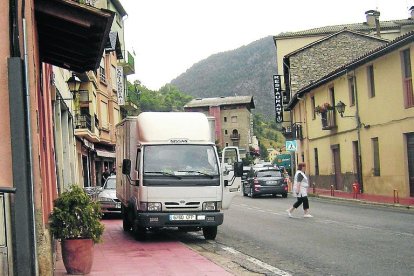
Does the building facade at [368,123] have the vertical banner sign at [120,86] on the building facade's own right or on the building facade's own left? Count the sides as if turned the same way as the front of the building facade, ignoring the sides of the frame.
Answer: on the building facade's own right

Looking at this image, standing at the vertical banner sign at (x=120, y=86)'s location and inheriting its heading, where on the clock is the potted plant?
The potted plant is roughly at 12 o'clock from the vertical banner sign.

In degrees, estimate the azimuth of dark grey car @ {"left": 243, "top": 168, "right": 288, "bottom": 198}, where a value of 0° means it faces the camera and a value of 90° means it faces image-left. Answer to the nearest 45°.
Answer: approximately 180°

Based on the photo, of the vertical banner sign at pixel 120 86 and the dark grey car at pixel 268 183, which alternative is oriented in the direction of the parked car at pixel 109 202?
the vertical banner sign

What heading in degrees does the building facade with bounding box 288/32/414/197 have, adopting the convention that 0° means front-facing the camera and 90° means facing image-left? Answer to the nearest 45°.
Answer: approximately 45°

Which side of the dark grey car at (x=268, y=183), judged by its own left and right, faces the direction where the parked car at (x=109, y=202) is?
back

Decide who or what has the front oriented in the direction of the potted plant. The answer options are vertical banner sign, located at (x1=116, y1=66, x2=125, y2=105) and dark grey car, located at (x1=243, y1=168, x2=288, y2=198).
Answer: the vertical banner sign

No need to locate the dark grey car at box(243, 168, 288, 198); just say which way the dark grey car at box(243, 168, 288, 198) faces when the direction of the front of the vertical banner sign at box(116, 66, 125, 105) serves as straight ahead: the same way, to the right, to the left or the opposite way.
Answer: the opposite way

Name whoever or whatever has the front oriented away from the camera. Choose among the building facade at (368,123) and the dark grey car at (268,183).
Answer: the dark grey car

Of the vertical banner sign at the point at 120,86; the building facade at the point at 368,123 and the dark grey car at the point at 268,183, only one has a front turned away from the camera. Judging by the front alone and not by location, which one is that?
the dark grey car

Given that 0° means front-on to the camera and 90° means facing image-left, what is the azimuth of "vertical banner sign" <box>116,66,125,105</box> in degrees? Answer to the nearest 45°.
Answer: approximately 0°
